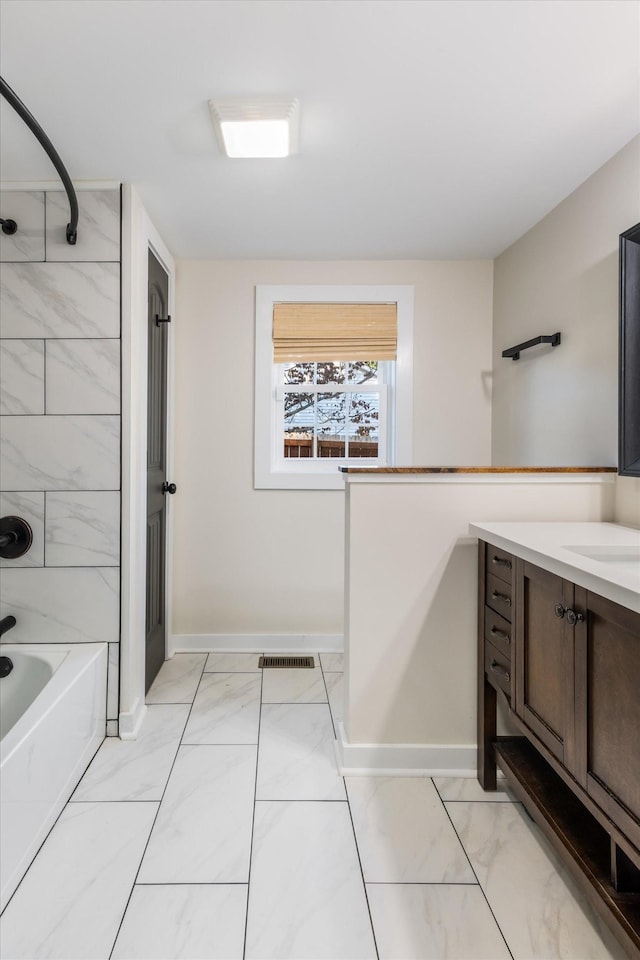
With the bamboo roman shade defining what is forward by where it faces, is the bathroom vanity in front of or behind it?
in front

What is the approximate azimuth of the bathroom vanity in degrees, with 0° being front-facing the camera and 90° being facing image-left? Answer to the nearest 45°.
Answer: approximately 45°

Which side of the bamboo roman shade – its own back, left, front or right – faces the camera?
front

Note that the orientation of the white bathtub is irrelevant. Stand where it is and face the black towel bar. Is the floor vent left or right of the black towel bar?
left

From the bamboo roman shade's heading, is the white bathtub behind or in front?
in front

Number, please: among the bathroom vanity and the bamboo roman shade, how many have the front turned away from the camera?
0

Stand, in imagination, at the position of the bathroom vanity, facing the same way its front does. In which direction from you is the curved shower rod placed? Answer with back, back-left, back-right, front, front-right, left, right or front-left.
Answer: front-right

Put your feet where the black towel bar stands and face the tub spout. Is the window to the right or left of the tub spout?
right

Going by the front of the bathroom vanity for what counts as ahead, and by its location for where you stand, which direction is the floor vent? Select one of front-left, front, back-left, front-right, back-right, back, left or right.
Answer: right

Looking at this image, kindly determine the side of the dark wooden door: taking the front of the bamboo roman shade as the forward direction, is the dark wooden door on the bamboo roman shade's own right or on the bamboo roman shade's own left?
on the bamboo roman shade's own right

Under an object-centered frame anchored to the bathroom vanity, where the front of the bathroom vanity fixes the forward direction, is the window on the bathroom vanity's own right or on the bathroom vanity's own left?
on the bathroom vanity's own right

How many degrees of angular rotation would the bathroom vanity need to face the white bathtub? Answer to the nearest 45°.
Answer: approximately 45° to its right
